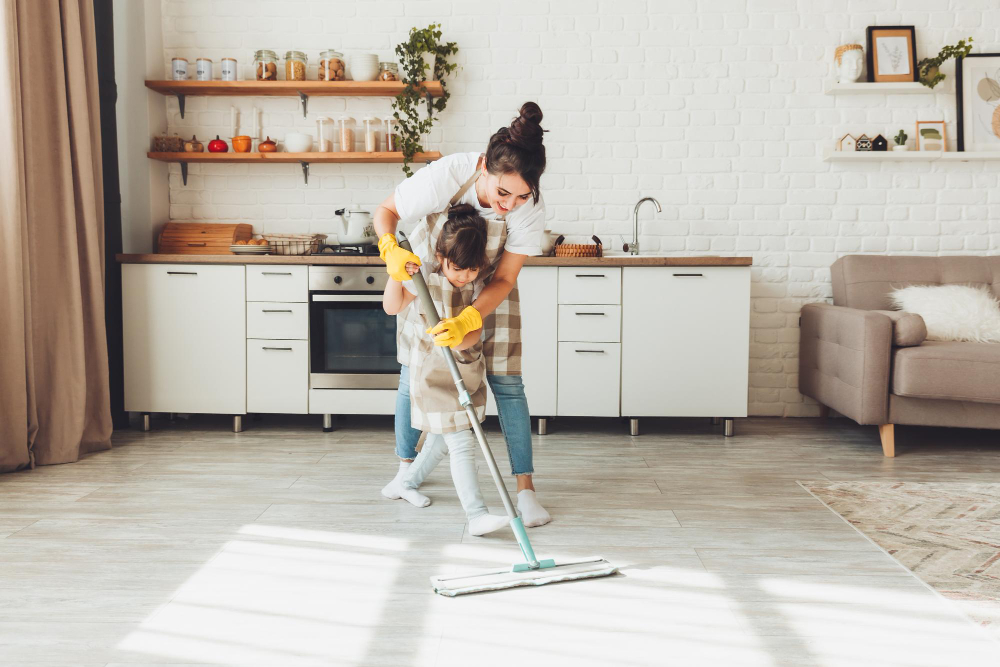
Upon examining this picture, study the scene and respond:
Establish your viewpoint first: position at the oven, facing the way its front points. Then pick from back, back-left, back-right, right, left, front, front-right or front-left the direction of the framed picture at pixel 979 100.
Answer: left

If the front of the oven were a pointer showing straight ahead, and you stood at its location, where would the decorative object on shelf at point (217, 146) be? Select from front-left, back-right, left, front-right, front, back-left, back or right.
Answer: back-right

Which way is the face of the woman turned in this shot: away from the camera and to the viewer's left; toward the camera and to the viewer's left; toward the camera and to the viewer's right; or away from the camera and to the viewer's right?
toward the camera and to the viewer's left

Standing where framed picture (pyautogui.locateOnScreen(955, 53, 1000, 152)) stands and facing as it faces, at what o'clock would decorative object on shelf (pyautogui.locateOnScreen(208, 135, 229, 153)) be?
The decorative object on shelf is roughly at 2 o'clock from the framed picture.

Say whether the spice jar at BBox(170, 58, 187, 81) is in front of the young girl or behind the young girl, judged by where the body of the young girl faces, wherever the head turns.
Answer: behind

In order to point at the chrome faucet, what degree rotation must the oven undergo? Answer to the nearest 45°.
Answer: approximately 90° to its left
